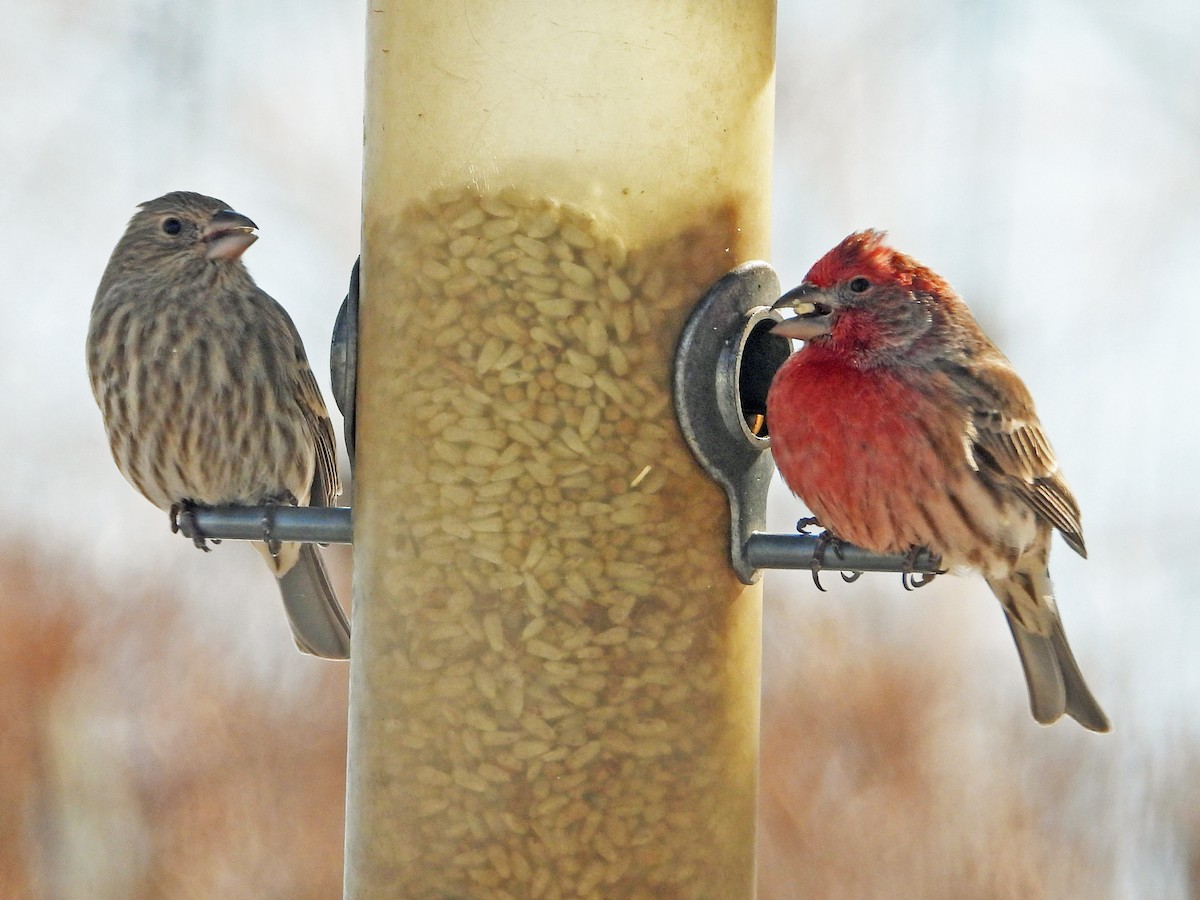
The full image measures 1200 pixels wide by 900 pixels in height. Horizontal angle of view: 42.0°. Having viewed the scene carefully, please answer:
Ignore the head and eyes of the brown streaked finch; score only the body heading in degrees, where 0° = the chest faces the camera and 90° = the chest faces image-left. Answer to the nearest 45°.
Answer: approximately 45°

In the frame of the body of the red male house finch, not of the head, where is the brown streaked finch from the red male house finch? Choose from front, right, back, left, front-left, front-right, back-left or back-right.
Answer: front-right
